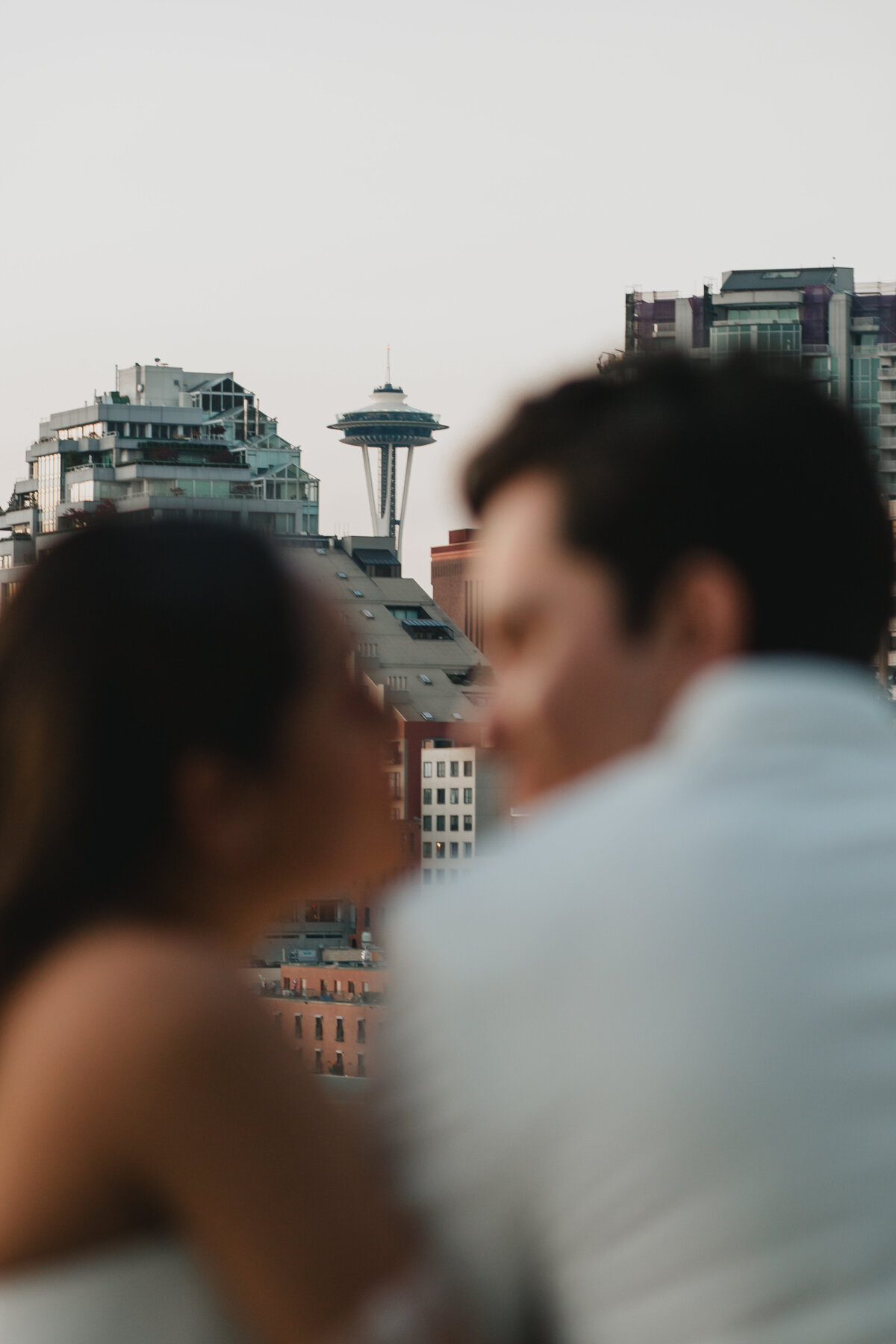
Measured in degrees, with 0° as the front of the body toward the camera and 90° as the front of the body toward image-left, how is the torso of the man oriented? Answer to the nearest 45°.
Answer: approximately 135°

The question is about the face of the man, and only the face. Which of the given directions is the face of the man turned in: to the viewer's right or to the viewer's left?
to the viewer's left

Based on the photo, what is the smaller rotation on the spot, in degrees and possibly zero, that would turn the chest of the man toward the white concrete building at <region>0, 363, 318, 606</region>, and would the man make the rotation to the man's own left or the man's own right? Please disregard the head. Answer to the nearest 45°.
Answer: approximately 45° to the man's own right

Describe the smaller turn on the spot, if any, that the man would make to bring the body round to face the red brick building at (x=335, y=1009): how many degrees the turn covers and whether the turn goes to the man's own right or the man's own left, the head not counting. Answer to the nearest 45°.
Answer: approximately 45° to the man's own right

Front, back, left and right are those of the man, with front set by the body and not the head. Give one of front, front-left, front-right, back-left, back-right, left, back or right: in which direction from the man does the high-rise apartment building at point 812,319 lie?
front-right
